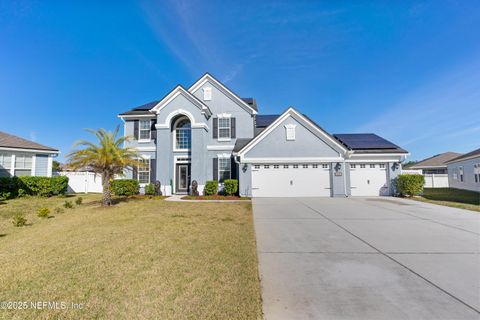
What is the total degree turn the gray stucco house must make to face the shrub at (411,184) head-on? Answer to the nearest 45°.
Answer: approximately 90° to its left

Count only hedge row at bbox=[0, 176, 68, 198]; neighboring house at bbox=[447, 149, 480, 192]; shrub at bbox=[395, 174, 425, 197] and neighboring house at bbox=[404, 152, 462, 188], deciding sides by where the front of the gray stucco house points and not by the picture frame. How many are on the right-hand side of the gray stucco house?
1

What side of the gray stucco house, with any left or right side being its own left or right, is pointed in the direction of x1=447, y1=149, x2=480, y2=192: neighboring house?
left

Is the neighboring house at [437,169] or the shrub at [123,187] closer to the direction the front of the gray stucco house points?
the shrub

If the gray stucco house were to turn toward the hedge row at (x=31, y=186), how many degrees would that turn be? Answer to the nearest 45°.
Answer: approximately 90° to its right

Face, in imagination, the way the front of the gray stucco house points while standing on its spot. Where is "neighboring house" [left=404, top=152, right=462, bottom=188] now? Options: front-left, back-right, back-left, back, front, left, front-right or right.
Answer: back-left

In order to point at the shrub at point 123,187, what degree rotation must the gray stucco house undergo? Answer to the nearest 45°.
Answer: approximately 90° to its right

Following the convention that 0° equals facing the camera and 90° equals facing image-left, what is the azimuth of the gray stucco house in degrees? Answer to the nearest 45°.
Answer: approximately 0°

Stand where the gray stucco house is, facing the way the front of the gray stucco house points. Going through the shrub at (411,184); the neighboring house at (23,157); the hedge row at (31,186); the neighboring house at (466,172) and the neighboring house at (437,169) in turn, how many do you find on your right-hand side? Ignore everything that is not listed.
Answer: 2

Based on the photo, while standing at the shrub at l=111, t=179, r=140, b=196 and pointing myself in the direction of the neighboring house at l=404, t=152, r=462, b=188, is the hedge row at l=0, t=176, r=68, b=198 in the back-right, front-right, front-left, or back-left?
back-left

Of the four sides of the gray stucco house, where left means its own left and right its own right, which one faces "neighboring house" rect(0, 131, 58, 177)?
right

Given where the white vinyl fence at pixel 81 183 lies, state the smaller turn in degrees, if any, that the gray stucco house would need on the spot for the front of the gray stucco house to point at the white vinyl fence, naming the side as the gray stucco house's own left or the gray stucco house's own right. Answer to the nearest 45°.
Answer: approximately 90° to the gray stucco house's own right

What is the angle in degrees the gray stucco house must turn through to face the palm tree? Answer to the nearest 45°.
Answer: approximately 45° to its right
